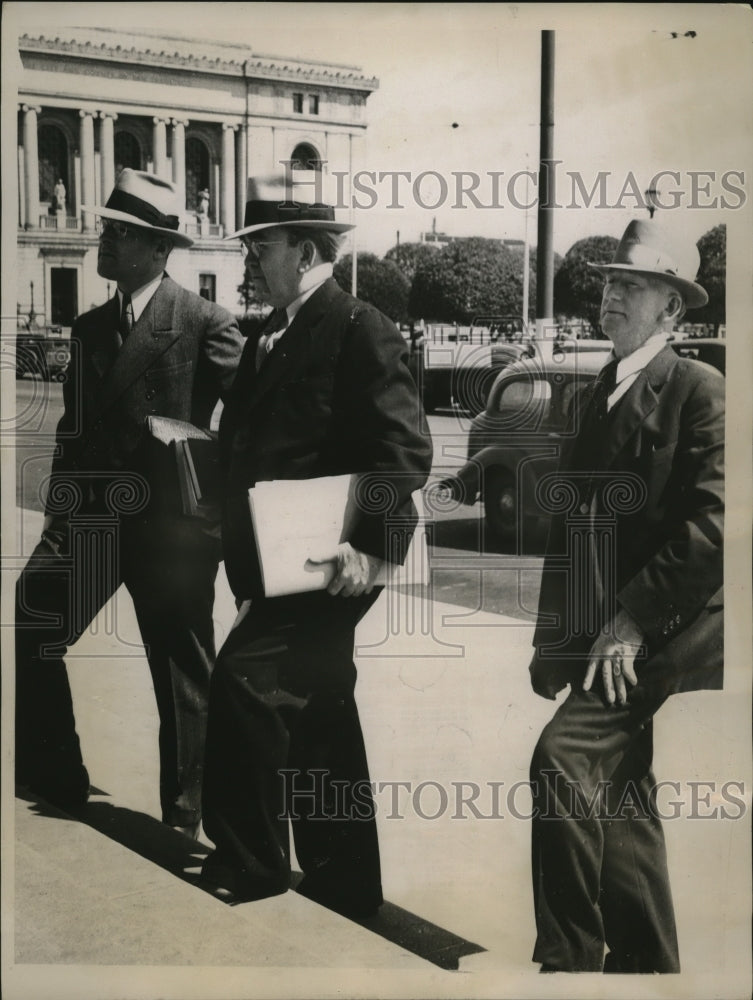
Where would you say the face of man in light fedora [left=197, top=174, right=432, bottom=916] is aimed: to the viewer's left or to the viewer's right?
to the viewer's left

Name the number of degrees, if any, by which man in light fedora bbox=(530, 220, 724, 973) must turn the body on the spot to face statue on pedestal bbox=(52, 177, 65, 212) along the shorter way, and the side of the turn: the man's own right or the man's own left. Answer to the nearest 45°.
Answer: approximately 45° to the man's own right

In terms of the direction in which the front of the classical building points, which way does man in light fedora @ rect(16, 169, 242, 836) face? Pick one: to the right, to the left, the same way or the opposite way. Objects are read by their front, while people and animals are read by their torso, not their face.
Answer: to the right

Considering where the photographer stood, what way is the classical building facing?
facing the viewer and to the right of the viewer

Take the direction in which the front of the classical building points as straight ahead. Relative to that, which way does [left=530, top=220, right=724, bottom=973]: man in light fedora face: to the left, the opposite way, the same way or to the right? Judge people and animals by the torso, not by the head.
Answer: to the right

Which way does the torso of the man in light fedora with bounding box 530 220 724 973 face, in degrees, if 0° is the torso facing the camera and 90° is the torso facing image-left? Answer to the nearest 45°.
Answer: approximately 45°

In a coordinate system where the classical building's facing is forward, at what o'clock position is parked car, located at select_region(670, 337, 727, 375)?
The parked car is roughly at 11 o'clock from the classical building.

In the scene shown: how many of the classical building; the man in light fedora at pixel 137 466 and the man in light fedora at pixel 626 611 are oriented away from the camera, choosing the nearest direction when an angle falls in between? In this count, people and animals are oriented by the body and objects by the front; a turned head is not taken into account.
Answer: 0

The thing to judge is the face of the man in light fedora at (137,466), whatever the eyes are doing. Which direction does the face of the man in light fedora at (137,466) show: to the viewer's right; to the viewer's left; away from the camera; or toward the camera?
to the viewer's left

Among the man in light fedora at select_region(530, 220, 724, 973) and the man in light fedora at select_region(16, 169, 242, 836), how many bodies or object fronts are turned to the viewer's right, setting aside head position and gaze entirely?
0

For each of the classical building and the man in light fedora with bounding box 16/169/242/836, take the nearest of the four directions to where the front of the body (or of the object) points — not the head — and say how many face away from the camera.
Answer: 0

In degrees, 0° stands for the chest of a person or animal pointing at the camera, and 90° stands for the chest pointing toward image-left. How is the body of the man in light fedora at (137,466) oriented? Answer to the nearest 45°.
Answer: approximately 45°
